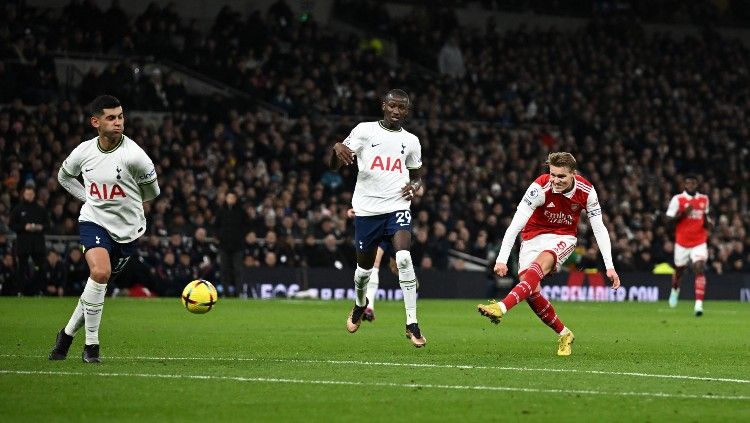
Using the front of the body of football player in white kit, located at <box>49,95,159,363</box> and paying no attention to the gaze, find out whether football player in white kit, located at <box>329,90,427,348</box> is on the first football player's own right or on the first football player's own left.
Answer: on the first football player's own left

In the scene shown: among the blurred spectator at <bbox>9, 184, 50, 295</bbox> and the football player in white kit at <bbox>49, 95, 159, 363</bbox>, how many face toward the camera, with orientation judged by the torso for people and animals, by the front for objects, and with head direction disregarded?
2

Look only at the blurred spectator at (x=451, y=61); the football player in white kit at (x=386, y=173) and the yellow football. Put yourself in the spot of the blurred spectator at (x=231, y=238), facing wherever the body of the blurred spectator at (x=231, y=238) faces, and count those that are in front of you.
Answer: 2

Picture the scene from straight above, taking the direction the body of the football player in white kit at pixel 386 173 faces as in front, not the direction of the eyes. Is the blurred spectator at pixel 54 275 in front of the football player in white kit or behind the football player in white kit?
behind

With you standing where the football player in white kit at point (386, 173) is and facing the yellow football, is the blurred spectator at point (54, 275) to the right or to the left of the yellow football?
right

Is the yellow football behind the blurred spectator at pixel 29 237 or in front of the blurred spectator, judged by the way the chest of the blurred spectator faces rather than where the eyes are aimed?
in front

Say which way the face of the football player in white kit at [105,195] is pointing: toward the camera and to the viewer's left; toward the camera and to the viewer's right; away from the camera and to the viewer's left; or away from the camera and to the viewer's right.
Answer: toward the camera and to the viewer's right

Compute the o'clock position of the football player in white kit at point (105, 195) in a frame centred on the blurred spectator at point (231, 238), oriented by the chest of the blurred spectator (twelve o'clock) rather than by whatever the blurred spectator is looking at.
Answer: The football player in white kit is roughly at 12 o'clock from the blurred spectator.

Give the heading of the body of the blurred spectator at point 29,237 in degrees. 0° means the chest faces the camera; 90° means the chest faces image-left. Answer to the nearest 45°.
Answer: approximately 0°

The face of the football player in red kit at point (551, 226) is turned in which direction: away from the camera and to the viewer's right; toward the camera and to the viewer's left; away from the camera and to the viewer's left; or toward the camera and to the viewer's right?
toward the camera and to the viewer's left

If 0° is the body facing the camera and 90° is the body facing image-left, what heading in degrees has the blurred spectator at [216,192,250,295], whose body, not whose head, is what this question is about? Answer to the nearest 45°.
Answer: approximately 0°
